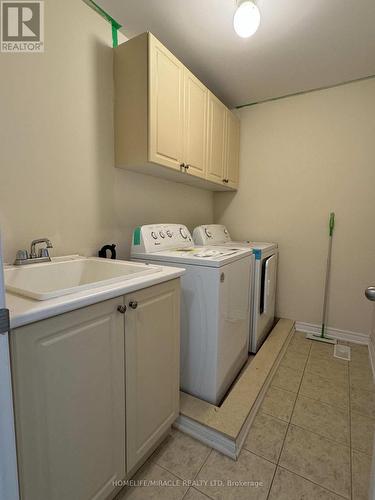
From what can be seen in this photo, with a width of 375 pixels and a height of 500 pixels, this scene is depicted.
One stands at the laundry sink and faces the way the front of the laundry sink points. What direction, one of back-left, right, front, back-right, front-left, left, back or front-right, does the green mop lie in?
front-left

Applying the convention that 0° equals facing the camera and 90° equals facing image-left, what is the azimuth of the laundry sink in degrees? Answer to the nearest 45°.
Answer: approximately 315°

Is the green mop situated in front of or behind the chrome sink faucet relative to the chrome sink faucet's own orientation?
in front

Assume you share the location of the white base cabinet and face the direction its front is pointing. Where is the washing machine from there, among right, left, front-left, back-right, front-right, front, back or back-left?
left

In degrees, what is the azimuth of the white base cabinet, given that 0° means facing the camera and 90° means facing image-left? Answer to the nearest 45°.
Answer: approximately 315°
